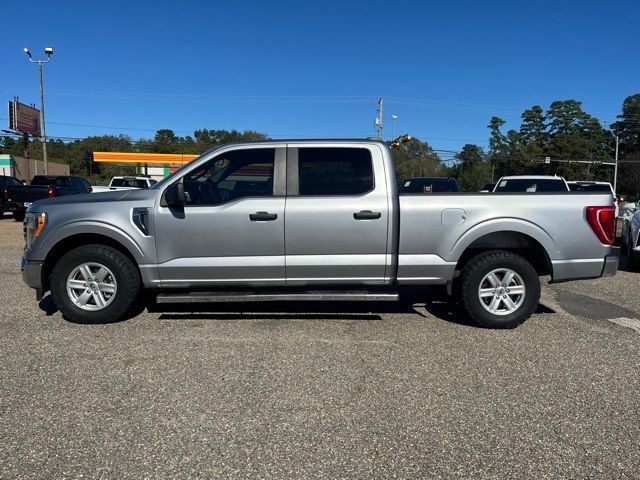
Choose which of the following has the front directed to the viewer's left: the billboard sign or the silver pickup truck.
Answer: the silver pickup truck

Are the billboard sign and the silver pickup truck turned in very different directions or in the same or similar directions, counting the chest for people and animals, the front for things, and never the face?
very different directions

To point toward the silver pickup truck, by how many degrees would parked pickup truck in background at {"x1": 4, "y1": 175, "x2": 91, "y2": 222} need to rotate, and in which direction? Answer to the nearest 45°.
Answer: approximately 135° to its right

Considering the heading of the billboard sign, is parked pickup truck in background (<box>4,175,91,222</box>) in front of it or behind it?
in front

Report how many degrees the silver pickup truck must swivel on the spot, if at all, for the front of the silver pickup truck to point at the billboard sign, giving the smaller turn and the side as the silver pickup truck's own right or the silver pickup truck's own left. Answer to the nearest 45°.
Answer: approximately 45° to the silver pickup truck's own right

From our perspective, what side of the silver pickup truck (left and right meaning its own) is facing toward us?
left

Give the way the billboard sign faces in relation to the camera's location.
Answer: facing the viewer and to the right of the viewer

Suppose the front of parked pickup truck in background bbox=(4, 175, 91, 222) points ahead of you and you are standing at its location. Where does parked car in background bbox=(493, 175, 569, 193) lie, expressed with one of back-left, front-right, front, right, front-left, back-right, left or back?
right
